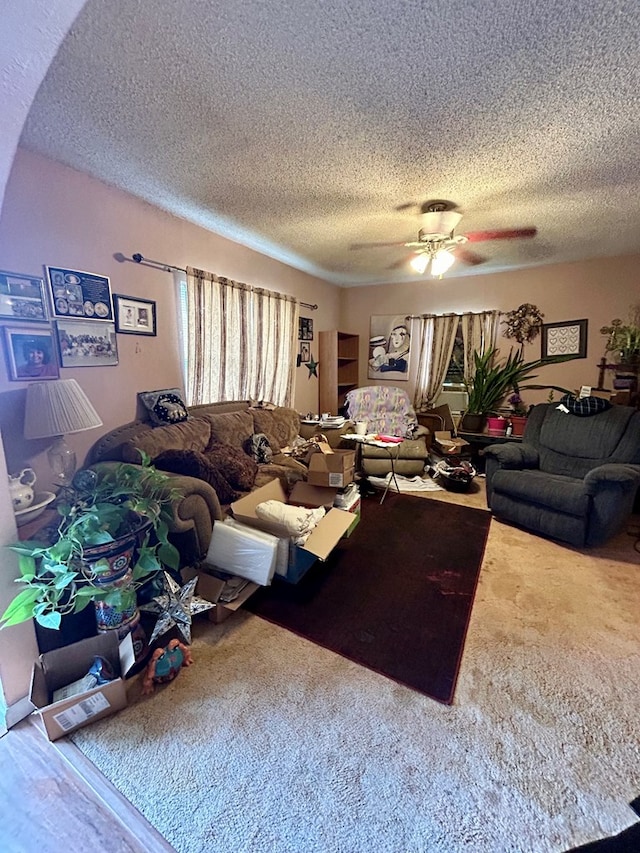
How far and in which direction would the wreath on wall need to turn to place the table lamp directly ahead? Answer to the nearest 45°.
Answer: approximately 45° to its right

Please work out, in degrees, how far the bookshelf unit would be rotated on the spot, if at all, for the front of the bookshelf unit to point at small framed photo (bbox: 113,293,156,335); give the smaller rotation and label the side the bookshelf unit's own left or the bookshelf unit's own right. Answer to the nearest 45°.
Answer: approximately 90° to the bookshelf unit's own right

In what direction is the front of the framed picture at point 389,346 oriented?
toward the camera

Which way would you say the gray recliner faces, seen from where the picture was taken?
facing the viewer and to the left of the viewer

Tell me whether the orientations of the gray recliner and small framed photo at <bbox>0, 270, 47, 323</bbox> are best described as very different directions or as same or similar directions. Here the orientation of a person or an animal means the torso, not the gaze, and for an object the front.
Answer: very different directions

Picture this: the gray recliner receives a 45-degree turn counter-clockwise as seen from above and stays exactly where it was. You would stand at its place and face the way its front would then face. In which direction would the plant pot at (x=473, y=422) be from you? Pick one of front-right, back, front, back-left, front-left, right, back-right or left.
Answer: back-right

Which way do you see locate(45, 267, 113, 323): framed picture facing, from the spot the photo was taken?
facing the viewer and to the right of the viewer

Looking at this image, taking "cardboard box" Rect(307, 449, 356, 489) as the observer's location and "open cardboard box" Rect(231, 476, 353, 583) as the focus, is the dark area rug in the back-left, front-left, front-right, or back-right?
front-left

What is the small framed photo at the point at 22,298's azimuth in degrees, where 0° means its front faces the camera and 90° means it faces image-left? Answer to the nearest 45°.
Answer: approximately 315°

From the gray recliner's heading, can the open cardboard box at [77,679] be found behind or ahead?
ahead

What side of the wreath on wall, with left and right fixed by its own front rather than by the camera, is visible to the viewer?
front

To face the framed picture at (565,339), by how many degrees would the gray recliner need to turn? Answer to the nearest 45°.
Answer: approximately 135° to its right

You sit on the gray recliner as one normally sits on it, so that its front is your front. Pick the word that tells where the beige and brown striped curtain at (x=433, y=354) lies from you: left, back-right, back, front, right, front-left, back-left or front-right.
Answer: right
